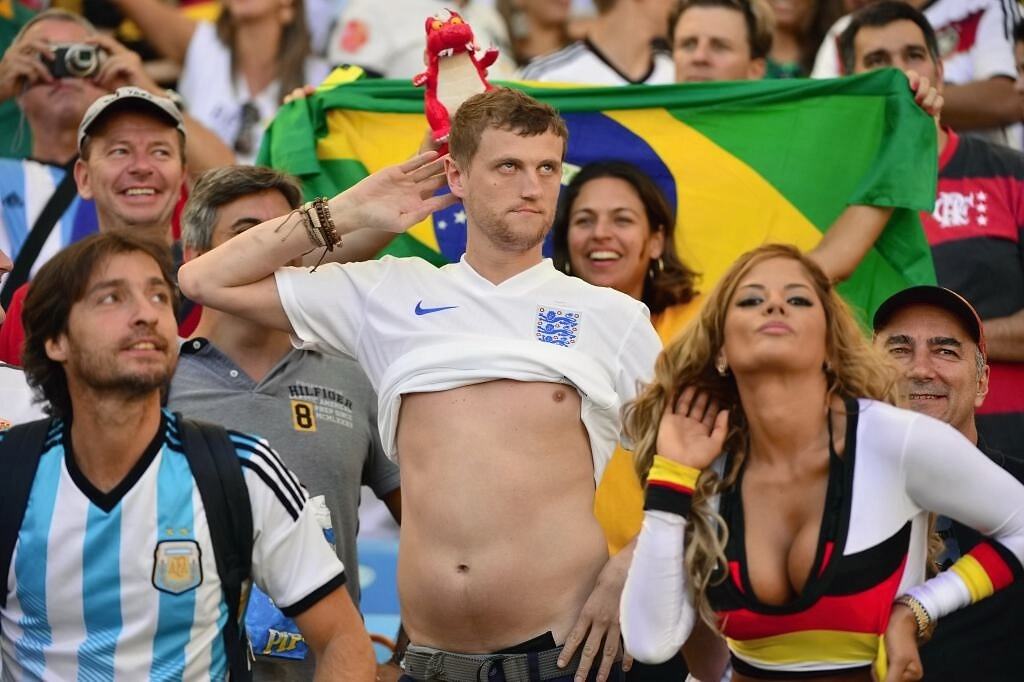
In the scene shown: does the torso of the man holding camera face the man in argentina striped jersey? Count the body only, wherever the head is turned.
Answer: yes

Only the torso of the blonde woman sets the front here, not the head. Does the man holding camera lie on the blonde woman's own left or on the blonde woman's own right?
on the blonde woman's own right

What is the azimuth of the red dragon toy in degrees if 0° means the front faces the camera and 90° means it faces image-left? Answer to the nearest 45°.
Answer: approximately 0°

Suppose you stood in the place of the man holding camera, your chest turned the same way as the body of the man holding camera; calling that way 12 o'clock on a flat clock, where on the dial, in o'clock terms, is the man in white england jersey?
The man in white england jersey is roughly at 11 o'clock from the man holding camera.

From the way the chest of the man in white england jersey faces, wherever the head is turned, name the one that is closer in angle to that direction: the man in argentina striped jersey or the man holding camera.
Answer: the man in argentina striped jersey

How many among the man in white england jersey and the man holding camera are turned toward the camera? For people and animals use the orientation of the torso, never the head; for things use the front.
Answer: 2

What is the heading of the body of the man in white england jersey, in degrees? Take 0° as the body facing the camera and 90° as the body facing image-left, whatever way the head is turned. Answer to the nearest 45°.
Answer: approximately 0°

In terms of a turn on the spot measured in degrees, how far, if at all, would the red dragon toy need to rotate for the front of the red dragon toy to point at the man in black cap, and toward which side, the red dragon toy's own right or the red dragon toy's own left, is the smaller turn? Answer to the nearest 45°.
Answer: approximately 90° to the red dragon toy's own left
